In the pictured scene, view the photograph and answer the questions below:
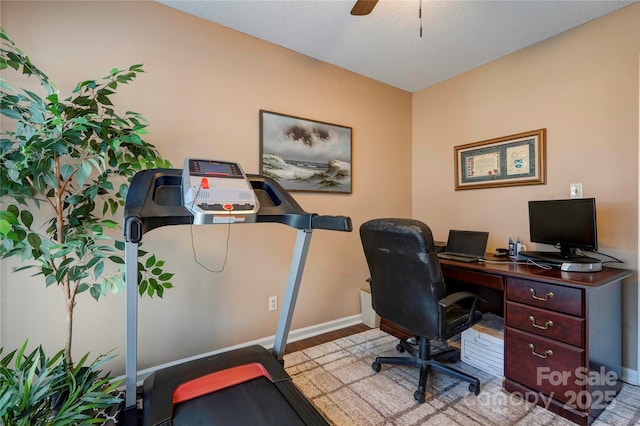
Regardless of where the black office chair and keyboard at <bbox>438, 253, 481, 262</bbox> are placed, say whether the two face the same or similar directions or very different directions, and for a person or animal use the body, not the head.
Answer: very different directions

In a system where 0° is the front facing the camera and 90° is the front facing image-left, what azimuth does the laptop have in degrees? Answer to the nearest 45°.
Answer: approximately 45°

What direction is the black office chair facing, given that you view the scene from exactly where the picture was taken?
facing away from the viewer and to the right of the viewer

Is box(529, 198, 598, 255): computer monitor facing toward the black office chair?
yes

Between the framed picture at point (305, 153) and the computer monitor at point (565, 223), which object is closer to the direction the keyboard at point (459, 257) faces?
the framed picture

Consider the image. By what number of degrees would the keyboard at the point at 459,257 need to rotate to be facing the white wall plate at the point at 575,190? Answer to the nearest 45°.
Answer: approximately 135° to its left

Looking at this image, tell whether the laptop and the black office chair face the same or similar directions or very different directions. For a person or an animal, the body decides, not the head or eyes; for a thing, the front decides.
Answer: very different directions

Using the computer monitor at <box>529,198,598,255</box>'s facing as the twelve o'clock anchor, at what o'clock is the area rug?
The area rug is roughly at 12 o'clock from the computer monitor.

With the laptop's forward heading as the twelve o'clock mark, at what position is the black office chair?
The black office chair is roughly at 11 o'clock from the laptop.

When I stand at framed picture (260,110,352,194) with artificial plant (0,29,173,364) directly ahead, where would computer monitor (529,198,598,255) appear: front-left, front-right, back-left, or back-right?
back-left
